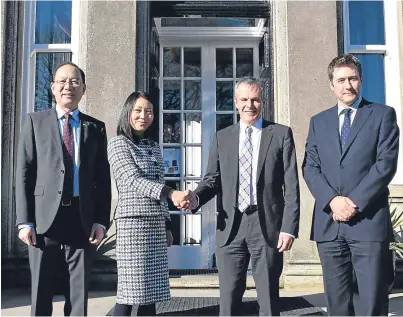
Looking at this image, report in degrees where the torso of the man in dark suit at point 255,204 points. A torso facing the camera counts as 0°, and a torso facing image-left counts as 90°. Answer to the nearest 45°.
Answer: approximately 0°

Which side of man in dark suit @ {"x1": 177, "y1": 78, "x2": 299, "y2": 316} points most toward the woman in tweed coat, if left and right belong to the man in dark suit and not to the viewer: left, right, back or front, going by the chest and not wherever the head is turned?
right

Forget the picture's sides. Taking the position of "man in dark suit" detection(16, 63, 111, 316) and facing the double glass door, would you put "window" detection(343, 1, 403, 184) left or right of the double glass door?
right

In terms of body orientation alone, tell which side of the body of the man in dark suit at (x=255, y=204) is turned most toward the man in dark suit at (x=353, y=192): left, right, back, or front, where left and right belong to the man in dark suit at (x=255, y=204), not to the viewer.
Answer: left

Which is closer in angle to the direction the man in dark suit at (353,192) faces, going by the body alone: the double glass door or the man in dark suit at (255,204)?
the man in dark suit

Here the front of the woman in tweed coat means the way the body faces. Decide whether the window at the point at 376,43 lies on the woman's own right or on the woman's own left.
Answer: on the woman's own left

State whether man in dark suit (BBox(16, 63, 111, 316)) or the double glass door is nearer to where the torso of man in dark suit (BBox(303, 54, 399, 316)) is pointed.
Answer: the man in dark suit

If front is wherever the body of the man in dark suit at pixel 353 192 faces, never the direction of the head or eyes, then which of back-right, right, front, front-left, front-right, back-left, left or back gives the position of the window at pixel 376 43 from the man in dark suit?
back

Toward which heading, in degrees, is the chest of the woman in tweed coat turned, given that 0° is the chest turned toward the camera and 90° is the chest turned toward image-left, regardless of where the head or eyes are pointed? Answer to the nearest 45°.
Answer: approximately 315°

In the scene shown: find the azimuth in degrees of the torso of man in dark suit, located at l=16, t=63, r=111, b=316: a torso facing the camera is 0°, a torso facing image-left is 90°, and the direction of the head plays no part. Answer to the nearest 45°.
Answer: approximately 0°
